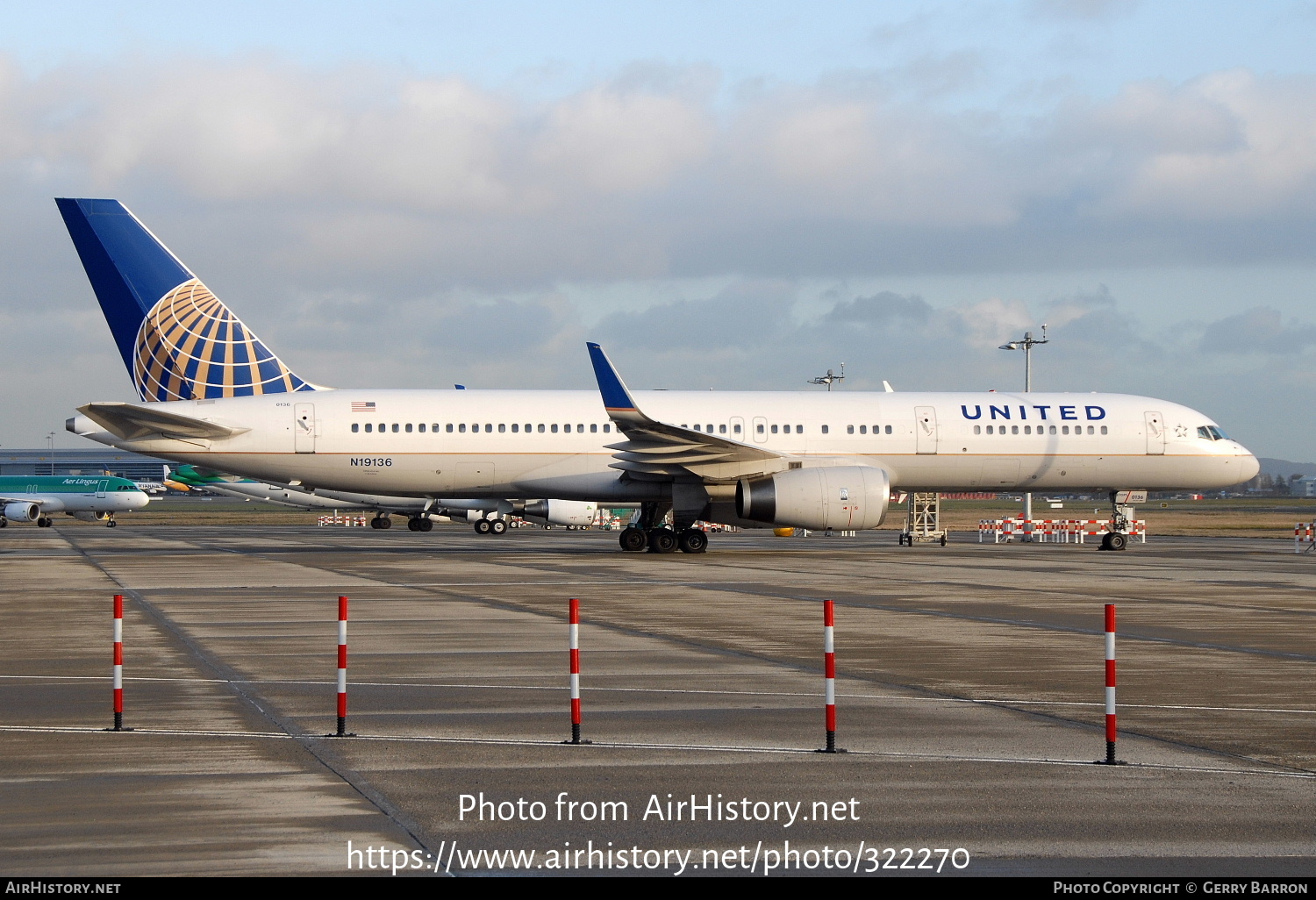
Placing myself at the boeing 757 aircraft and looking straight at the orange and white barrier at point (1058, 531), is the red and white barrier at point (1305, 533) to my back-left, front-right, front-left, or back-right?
front-right

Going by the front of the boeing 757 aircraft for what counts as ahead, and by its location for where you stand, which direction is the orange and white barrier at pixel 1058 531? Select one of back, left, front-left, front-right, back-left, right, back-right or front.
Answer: front-left

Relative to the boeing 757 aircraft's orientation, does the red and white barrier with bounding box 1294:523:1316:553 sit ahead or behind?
ahead

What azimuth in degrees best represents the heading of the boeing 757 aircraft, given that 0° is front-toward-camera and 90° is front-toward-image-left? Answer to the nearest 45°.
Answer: approximately 270°
